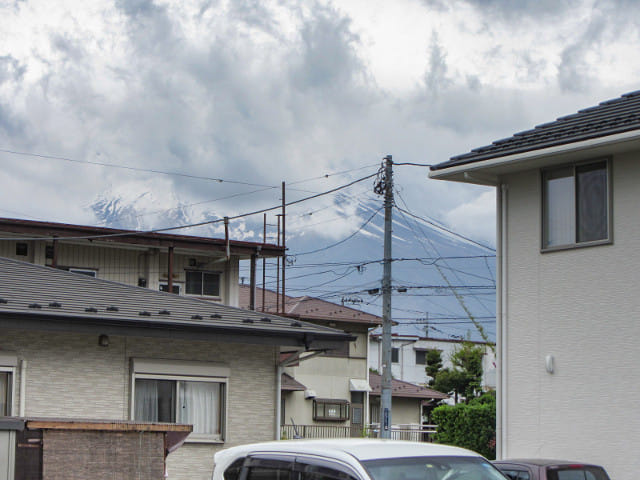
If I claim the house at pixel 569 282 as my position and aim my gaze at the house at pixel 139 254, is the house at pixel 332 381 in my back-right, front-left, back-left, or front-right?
front-right

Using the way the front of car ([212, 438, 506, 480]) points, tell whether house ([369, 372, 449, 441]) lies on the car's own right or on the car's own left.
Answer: on the car's own left

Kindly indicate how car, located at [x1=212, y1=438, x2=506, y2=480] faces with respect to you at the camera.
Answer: facing the viewer and to the right of the viewer

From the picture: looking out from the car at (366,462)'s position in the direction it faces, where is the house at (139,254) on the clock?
The house is roughly at 7 o'clock from the car.

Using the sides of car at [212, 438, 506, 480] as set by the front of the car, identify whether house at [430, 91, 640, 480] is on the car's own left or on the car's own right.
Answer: on the car's own left

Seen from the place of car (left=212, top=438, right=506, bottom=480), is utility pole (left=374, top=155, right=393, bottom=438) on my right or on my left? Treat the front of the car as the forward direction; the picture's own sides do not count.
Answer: on my left
